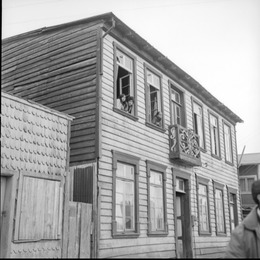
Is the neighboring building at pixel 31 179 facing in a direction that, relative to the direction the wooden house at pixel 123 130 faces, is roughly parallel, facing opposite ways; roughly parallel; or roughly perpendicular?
roughly parallel

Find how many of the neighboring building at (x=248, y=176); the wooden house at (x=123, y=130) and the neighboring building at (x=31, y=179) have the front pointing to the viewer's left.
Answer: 0

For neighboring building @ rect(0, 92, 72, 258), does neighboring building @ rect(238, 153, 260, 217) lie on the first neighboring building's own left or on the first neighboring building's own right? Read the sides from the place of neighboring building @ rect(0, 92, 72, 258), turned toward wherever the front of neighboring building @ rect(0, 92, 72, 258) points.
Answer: on the first neighboring building's own left

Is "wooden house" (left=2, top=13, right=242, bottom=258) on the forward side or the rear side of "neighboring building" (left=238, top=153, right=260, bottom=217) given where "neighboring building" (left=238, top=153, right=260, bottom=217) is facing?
on the forward side

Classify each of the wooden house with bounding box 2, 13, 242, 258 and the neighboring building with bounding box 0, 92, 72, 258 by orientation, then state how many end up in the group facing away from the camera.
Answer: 0

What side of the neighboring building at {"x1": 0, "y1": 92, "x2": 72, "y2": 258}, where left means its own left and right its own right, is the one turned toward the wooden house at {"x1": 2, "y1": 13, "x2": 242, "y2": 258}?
left

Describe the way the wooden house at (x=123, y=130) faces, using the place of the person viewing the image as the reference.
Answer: facing the viewer and to the right of the viewer

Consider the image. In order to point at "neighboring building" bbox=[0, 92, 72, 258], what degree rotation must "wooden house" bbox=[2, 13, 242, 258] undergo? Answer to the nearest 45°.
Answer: approximately 90° to its right

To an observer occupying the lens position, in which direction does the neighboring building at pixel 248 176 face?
facing the viewer
